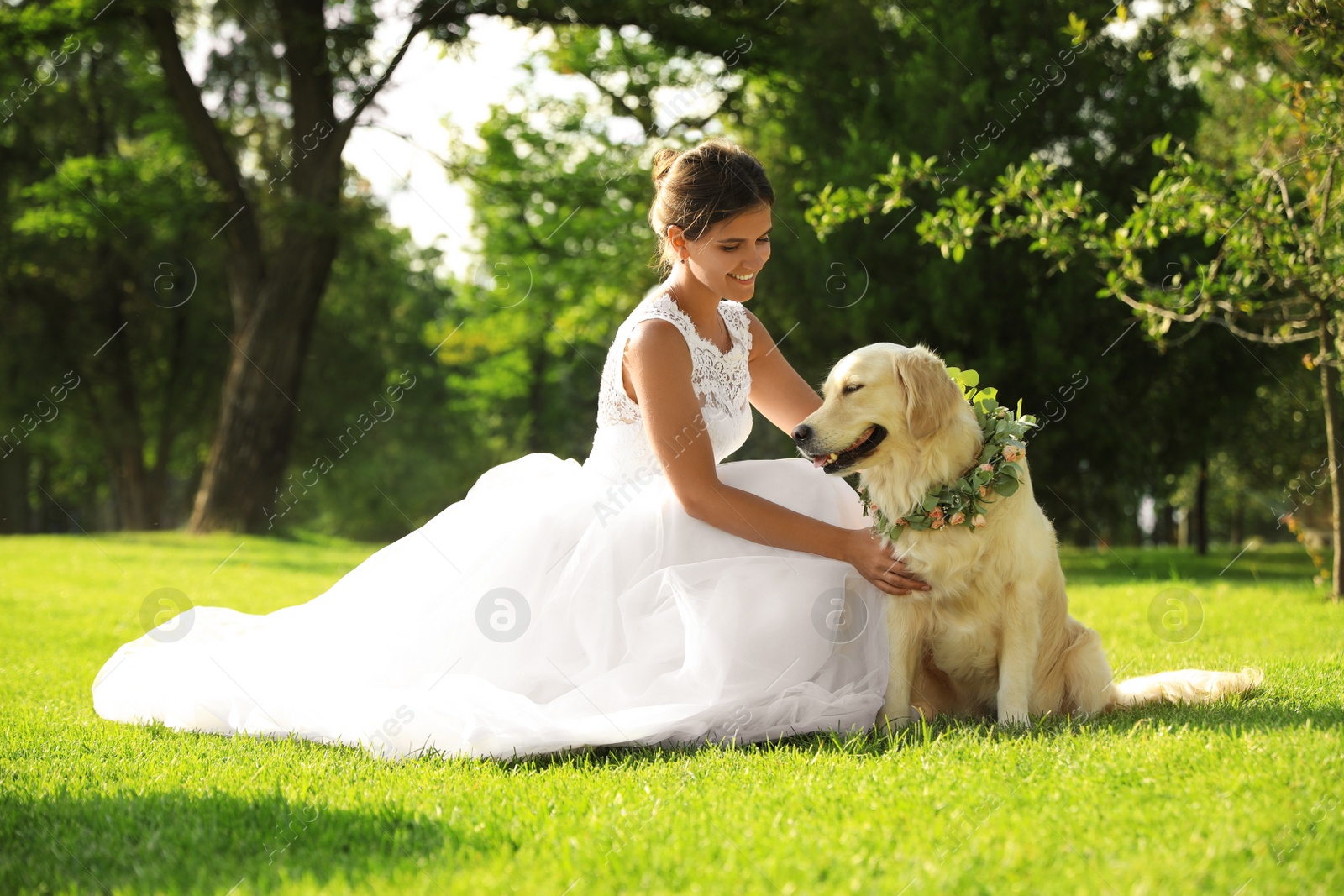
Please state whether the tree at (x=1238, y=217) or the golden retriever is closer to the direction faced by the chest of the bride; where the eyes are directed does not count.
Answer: the golden retriever

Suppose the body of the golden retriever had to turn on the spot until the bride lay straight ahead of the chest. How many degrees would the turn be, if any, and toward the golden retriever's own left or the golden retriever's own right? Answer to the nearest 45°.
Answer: approximately 45° to the golden retriever's own right

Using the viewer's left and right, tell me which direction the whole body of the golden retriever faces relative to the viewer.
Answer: facing the viewer and to the left of the viewer

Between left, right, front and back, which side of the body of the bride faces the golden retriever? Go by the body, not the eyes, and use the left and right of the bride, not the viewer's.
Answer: front

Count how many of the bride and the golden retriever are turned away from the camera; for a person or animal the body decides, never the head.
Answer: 0

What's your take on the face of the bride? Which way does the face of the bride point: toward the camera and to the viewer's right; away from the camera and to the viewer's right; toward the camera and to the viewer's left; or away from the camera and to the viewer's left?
toward the camera and to the viewer's right
